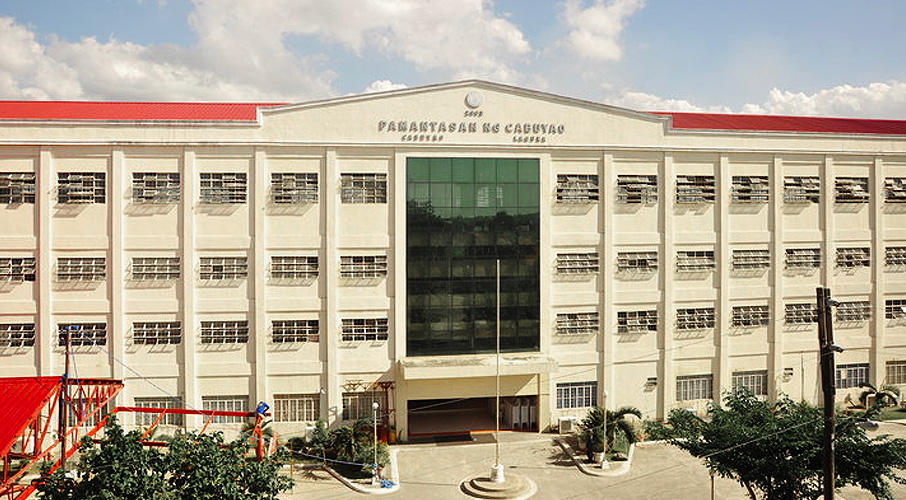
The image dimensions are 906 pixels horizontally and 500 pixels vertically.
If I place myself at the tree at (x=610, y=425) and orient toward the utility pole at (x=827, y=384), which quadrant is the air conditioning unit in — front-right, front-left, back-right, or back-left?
back-right

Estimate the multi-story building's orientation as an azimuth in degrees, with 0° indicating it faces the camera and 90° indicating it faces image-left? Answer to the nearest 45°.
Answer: approximately 0°

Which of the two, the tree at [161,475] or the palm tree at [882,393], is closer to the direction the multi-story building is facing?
the tree

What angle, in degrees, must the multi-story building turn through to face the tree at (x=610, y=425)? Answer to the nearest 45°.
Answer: approximately 90° to its left

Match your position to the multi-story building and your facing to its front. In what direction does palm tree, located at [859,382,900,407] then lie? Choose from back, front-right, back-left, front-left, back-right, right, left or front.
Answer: left

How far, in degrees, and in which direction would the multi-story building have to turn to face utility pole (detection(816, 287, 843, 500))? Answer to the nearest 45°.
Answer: approximately 45° to its left

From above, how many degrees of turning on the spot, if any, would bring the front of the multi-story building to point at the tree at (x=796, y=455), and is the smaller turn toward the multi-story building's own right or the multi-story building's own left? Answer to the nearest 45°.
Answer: approximately 45° to the multi-story building's own left

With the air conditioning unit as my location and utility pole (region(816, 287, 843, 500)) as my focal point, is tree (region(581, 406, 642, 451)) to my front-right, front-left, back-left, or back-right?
front-left
